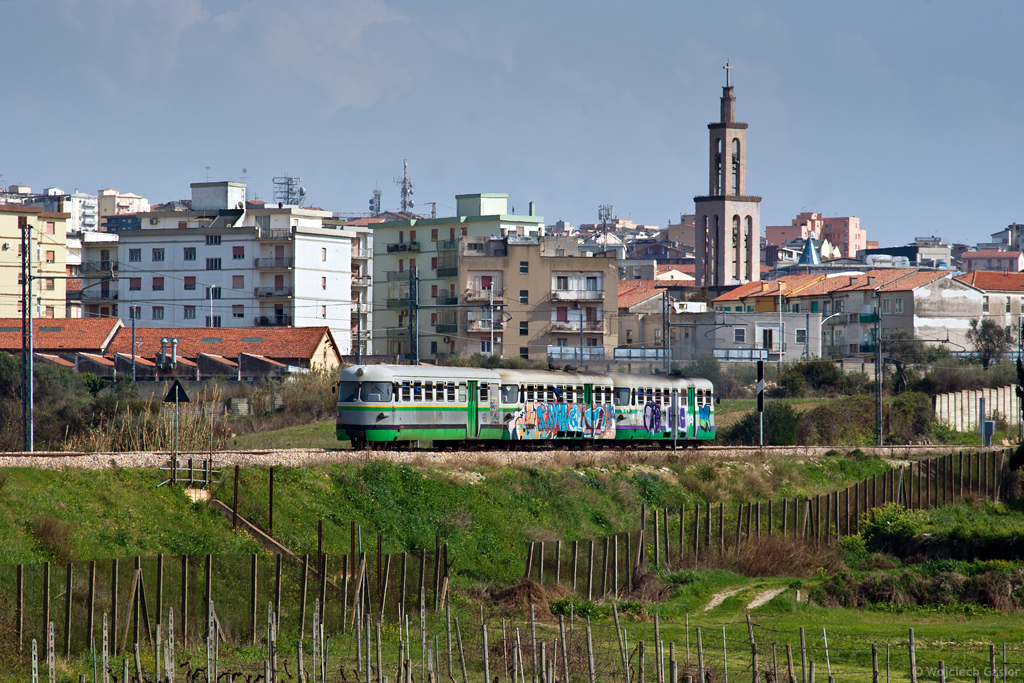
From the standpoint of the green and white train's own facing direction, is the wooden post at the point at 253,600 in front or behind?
in front

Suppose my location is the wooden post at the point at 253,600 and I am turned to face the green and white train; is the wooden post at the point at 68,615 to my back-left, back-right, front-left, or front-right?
back-left

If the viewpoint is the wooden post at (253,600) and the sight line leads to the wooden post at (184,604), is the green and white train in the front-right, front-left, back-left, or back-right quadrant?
back-right

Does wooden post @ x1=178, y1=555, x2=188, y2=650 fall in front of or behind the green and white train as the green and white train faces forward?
in front

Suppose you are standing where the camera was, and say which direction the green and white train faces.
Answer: facing the viewer and to the left of the viewer
